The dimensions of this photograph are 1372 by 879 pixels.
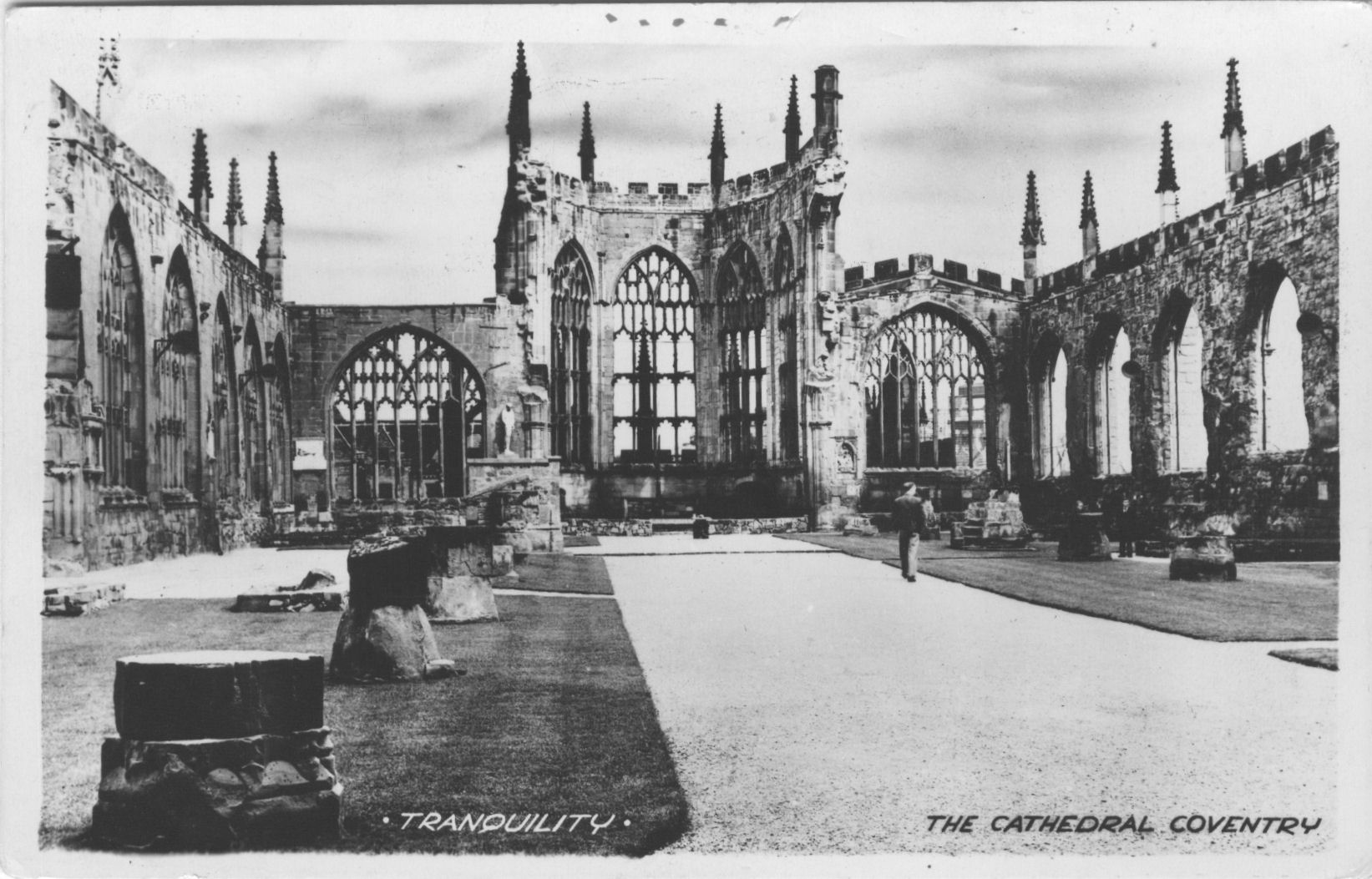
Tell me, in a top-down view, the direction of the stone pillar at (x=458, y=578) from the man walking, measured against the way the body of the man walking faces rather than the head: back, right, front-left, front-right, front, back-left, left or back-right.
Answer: back-left

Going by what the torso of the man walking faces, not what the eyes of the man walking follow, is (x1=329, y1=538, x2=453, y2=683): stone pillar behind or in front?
behind

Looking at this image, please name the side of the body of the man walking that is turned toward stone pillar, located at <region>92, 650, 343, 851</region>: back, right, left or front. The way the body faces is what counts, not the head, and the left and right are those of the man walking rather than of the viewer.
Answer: back

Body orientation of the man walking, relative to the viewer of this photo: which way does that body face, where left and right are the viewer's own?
facing away from the viewer
